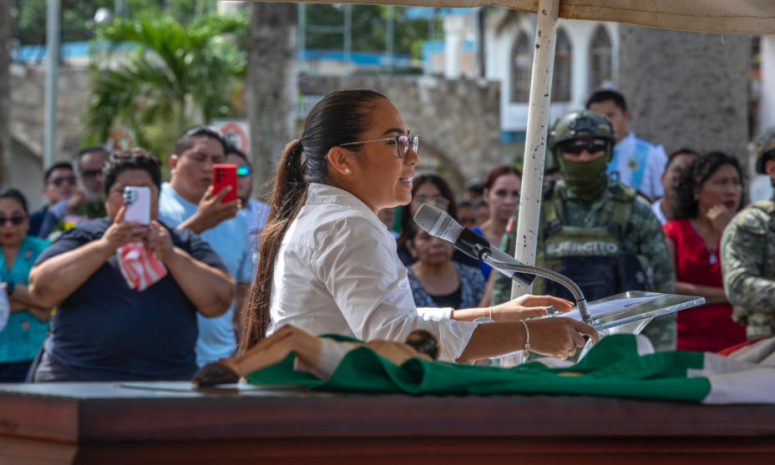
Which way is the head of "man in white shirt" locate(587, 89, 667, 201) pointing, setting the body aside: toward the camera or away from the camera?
toward the camera

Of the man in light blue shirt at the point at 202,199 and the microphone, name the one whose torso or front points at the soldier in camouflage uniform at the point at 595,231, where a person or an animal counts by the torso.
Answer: the man in light blue shirt

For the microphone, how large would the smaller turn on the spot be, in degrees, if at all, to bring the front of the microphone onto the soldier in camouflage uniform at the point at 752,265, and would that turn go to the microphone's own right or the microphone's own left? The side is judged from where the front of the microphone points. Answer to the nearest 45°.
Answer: approximately 135° to the microphone's own right

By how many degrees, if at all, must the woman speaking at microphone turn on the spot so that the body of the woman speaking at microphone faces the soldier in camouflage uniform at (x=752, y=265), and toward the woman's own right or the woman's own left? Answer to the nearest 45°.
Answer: approximately 45° to the woman's own left

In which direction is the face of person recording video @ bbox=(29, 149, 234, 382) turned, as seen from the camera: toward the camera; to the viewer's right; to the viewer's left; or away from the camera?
toward the camera

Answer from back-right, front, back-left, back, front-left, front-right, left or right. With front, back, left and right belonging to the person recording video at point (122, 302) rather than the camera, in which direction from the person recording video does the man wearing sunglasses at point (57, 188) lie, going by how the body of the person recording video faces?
back

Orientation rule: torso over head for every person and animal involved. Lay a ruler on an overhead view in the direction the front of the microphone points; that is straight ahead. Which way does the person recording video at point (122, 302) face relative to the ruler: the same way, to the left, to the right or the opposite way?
to the left

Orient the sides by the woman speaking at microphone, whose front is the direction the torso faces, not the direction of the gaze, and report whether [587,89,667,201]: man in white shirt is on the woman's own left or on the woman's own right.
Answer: on the woman's own left

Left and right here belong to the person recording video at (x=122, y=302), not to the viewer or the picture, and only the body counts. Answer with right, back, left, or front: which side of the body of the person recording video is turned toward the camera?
front

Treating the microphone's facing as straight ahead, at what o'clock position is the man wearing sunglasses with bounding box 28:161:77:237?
The man wearing sunglasses is roughly at 2 o'clock from the microphone.

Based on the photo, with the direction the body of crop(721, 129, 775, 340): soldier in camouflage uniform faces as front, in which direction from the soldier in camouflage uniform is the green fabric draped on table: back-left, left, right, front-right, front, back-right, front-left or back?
front-right

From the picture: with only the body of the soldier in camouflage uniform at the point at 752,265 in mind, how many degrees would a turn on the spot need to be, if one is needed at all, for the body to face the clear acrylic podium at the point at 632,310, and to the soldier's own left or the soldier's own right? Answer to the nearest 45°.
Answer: approximately 45° to the soldier's own right

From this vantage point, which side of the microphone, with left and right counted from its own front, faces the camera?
left

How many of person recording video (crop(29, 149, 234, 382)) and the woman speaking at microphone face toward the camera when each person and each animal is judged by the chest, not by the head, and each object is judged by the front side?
1

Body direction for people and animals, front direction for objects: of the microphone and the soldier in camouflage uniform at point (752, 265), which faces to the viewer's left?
the microphone

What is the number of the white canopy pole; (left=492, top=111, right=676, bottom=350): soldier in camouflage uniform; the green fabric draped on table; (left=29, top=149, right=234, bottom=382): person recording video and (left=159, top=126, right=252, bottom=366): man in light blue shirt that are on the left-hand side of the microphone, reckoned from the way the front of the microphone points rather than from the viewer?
1
